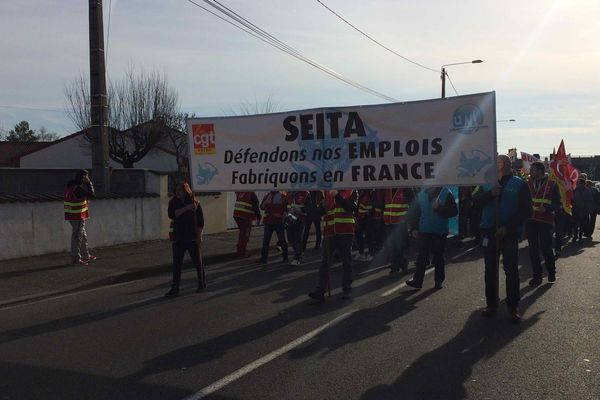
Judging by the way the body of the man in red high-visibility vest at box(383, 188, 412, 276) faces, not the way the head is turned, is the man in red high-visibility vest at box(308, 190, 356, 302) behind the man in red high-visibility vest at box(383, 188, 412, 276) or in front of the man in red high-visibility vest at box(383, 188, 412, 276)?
in front

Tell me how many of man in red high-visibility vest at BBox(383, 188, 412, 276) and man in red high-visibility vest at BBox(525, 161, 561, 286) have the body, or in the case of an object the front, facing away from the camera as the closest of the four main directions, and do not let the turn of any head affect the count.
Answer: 0

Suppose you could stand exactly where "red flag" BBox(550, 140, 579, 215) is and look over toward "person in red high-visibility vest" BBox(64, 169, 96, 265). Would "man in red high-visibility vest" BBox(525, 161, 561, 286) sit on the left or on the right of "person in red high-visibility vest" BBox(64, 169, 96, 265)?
left

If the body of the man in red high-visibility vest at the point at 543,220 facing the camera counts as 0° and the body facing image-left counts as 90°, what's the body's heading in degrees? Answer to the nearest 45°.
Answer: approximately 45°

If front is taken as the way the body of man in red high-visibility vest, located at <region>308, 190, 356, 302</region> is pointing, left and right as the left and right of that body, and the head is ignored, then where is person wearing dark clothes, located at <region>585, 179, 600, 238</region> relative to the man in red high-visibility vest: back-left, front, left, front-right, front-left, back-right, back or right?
back

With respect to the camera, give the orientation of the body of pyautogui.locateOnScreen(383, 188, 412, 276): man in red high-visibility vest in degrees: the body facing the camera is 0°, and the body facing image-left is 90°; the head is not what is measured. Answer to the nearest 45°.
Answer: approximately 45°

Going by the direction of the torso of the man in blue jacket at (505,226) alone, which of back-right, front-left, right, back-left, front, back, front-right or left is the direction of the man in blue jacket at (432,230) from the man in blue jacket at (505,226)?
right

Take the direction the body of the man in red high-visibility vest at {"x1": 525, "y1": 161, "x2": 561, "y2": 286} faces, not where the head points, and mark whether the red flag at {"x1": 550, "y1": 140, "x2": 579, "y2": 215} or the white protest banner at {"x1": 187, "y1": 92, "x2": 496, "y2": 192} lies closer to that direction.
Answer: the white protest banner

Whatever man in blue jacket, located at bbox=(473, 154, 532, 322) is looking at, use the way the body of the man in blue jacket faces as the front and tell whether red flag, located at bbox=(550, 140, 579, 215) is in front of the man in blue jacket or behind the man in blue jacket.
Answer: behind
